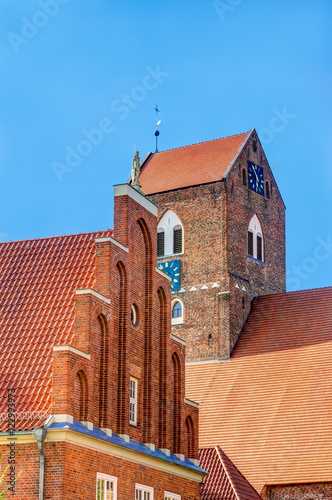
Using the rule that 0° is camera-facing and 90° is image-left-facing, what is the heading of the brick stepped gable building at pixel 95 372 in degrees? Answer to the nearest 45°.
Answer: approximately 315°

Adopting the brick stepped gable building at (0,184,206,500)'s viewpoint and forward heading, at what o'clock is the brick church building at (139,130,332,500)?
the brick church building at (139,130,332,500) is roughly at 8 o'clock from the brick stepped gable building at (0,184,206,500).
